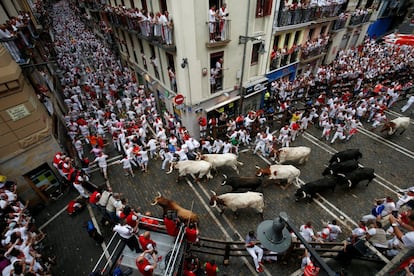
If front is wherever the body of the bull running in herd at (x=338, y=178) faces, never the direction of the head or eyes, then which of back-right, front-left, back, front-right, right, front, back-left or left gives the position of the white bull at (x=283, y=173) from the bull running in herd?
front

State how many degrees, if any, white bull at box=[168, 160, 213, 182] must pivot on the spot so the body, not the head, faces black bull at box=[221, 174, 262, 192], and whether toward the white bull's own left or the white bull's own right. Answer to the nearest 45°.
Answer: approximately 135° to the white bull's own left

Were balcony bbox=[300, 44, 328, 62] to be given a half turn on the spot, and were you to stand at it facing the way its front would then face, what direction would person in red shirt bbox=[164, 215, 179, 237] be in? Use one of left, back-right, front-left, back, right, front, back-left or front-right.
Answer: back-left

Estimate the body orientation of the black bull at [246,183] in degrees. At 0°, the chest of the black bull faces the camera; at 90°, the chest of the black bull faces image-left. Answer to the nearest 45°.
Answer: approximately 90°

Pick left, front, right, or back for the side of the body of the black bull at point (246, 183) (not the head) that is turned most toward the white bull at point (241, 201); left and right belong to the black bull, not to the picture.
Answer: left

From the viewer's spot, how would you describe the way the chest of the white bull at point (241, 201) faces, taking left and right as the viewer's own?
facing to the left of the viewer

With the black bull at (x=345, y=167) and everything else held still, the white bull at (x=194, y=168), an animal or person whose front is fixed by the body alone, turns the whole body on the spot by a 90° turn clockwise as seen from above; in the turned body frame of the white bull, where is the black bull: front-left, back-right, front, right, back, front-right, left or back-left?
right

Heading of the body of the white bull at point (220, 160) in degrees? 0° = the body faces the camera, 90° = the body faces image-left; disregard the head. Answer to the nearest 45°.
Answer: approximately 90°

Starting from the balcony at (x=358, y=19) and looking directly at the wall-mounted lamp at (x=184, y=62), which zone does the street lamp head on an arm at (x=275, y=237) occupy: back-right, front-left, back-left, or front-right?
front-left

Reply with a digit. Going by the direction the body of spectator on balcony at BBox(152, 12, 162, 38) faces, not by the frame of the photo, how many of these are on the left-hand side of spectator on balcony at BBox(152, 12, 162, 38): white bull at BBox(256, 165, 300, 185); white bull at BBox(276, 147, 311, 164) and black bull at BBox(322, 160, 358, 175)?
3

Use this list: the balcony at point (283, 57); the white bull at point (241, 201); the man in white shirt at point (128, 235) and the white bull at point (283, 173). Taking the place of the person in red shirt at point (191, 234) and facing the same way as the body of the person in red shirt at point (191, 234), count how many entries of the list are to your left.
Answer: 1

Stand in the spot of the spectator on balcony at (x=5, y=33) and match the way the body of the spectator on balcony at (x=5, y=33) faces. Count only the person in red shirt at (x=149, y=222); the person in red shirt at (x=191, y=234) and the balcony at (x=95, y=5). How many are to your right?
2

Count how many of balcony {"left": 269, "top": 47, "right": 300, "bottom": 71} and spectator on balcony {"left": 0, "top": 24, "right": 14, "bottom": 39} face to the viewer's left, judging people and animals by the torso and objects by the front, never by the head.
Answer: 0

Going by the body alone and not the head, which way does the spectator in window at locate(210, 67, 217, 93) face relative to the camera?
toward the camera
